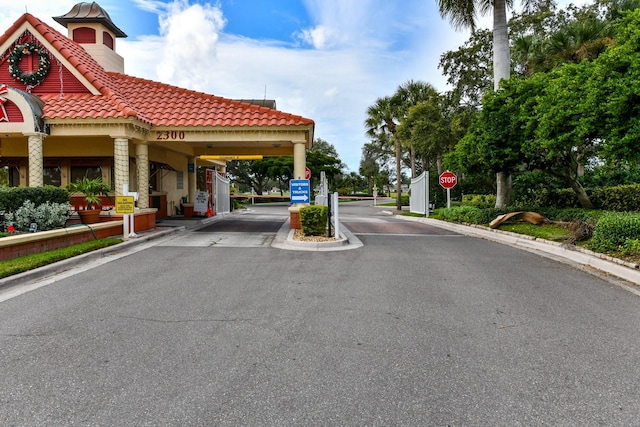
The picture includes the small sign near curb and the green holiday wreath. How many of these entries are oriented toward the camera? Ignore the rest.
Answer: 2

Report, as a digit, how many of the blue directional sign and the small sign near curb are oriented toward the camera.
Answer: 2

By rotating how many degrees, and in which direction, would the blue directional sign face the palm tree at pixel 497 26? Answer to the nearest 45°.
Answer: approximately 135° to its left

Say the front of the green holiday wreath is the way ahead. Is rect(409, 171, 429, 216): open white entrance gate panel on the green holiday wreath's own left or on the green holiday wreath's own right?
on the green holiday wreath's own left

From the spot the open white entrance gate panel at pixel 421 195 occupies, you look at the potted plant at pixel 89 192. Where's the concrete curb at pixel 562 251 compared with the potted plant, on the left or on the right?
left

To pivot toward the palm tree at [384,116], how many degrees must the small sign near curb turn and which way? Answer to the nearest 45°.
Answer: approximately 135° to its left

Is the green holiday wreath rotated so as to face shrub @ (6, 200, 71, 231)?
yes

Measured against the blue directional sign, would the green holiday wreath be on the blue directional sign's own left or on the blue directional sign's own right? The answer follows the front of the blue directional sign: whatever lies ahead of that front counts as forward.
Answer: on the blue directional sign's own right

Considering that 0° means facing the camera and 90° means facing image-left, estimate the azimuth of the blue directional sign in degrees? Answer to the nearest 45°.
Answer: approximately 0°

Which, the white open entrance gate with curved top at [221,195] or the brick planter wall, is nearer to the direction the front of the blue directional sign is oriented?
the brick planter wall

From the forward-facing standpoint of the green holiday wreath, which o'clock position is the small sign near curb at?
The small sign near curb is roughly at 11 o'clock from the green holiday wreath.

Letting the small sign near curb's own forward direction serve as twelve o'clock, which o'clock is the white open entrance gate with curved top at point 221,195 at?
The white open entrance gate with curved top is roughly at 7 o'clock from the small sign near curb.

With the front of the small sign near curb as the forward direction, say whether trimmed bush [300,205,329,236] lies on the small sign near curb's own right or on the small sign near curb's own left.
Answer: on the small sign near curb's own left

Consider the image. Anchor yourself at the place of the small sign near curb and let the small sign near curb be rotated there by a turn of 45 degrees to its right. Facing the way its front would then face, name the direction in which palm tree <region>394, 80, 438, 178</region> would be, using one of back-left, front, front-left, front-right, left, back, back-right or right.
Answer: back

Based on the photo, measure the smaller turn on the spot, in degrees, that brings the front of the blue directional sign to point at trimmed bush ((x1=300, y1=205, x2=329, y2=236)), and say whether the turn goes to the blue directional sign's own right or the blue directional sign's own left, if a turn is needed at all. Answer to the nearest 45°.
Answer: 0° — it already faces it

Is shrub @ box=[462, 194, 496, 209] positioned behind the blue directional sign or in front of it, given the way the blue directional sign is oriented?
behind

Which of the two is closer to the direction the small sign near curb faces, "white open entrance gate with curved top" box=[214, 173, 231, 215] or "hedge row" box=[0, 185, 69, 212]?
the hedge row

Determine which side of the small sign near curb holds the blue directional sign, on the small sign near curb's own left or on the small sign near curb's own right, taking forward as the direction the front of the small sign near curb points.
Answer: on the small sign near curb's own left
